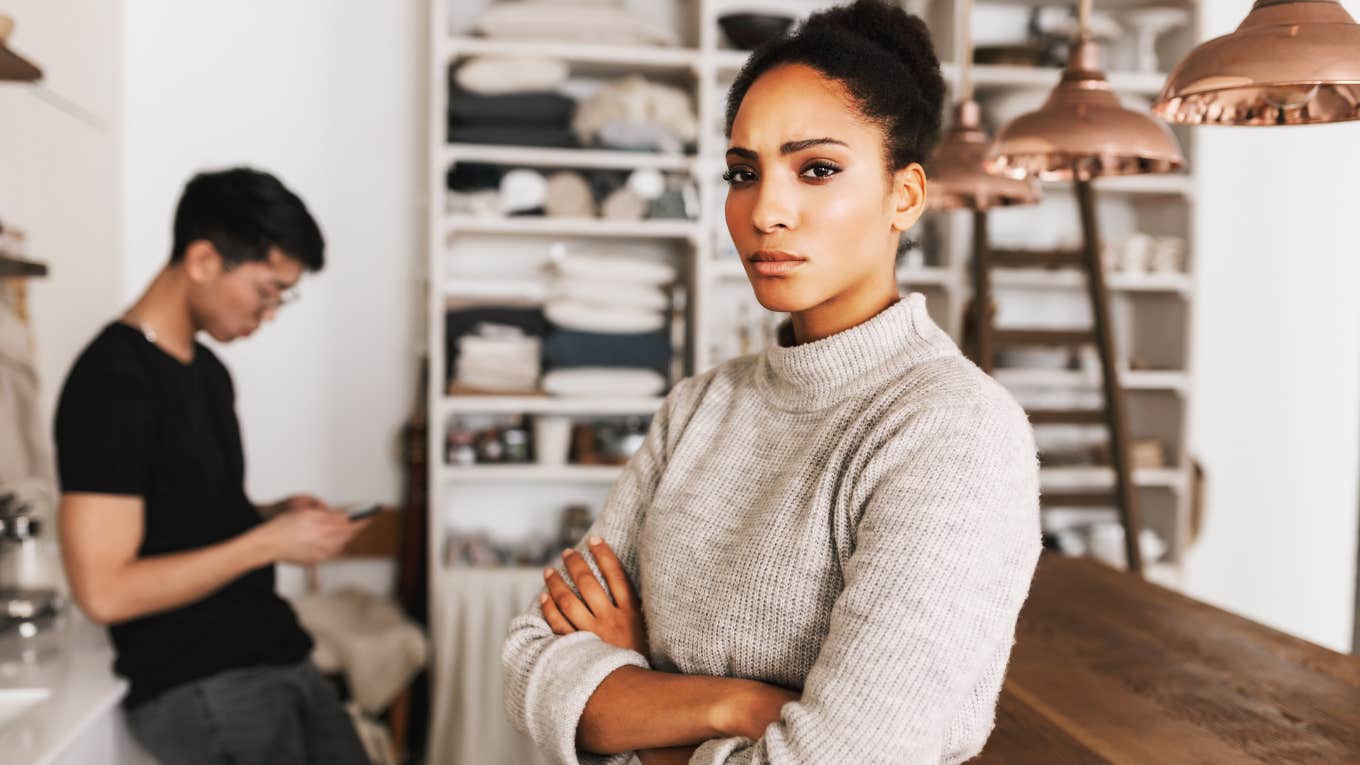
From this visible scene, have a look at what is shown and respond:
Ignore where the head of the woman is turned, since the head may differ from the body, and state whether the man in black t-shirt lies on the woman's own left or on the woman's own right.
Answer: on the woman's own right

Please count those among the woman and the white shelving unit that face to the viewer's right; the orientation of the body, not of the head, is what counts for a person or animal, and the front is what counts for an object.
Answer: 0

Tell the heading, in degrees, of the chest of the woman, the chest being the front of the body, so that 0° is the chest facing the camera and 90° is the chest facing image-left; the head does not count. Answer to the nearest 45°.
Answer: approximately 45°

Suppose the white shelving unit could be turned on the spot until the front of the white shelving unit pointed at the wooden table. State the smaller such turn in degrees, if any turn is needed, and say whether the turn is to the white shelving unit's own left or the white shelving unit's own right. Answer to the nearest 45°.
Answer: approximately 45° to the white shelving unit's own left

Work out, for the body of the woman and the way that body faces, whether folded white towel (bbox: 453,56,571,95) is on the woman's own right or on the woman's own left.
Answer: on the woman's own right

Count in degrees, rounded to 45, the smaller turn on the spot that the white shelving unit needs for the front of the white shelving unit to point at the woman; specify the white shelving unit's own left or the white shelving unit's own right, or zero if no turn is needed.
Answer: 0° — it already faces them

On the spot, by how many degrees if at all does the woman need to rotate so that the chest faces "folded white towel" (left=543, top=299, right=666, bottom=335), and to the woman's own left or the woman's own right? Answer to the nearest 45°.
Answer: approximately 135° to the woman's own right

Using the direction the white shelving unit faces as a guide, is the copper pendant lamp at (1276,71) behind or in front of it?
in front

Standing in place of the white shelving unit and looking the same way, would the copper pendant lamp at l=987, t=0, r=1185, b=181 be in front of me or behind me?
in front

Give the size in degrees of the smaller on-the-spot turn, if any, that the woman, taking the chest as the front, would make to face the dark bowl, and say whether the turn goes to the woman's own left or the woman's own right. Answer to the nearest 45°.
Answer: approximately 135° to the woman's own right

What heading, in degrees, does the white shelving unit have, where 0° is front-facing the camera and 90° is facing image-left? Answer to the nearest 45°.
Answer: approximately 0°

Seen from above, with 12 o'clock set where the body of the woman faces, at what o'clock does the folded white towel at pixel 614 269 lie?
The folded white towel is roughly at 4 o'clock from the woman.
